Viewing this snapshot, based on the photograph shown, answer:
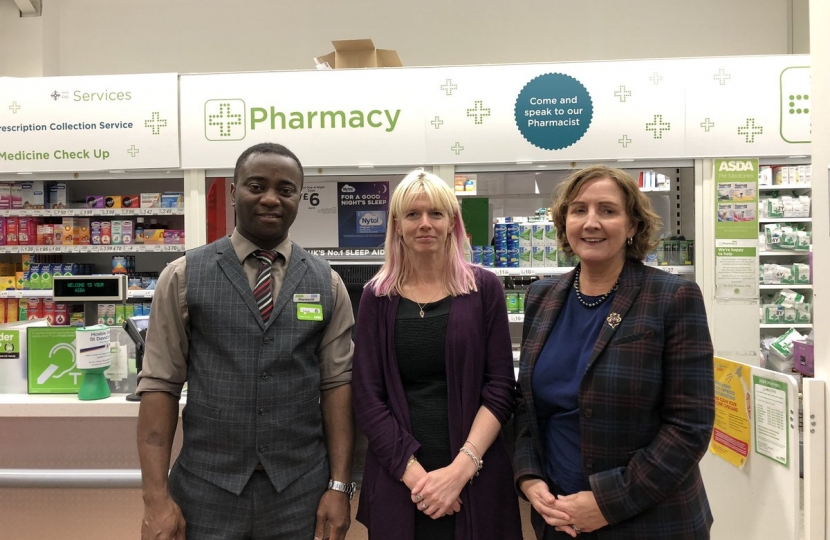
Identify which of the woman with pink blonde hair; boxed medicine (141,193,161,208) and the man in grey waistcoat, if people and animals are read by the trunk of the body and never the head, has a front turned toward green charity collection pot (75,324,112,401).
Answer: the boxed medicine

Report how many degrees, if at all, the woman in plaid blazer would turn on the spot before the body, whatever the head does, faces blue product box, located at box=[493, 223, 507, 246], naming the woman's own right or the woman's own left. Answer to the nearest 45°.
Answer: approximately 135° to the woman's own right

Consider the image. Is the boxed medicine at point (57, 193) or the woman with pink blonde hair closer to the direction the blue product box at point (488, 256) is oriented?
the woman with pink blonde hair

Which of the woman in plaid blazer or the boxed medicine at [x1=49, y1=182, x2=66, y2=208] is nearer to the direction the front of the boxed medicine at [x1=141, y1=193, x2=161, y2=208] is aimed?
the woman in plaid blazer

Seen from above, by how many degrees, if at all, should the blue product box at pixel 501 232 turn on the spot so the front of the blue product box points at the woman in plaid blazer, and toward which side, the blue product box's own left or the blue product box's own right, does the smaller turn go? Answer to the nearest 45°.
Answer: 0° — it already faces them

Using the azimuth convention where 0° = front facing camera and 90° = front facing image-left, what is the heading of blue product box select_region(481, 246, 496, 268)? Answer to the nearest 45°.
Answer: approximately 0°

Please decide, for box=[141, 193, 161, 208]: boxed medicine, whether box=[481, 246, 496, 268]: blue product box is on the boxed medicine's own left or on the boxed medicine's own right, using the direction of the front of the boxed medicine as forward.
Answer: on the boxed medicine's own left

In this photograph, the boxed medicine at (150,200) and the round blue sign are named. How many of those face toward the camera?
2
